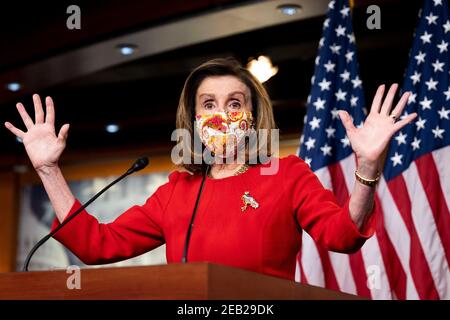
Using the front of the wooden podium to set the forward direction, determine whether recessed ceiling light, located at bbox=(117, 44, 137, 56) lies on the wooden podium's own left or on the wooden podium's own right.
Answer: on the wooden podium's own right

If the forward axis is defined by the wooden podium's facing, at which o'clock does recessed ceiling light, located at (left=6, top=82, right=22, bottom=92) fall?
The recessed ceiling light is roughly at 4 o'clock from the wooden podium.

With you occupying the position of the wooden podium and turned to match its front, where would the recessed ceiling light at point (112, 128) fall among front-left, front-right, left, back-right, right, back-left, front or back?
back-right

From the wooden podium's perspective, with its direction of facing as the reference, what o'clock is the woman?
The woman is roughly at 5 o'clock from the wooden podium.

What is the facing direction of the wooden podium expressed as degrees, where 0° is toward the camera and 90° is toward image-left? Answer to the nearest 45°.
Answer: approximately 45°

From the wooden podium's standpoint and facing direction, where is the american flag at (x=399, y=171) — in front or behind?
behind

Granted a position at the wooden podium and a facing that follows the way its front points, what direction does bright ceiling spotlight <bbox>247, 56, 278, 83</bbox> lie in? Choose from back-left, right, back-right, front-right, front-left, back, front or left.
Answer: back-right

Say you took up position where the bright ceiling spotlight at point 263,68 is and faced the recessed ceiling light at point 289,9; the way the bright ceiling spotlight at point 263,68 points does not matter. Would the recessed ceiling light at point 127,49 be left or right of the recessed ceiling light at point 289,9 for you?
right
